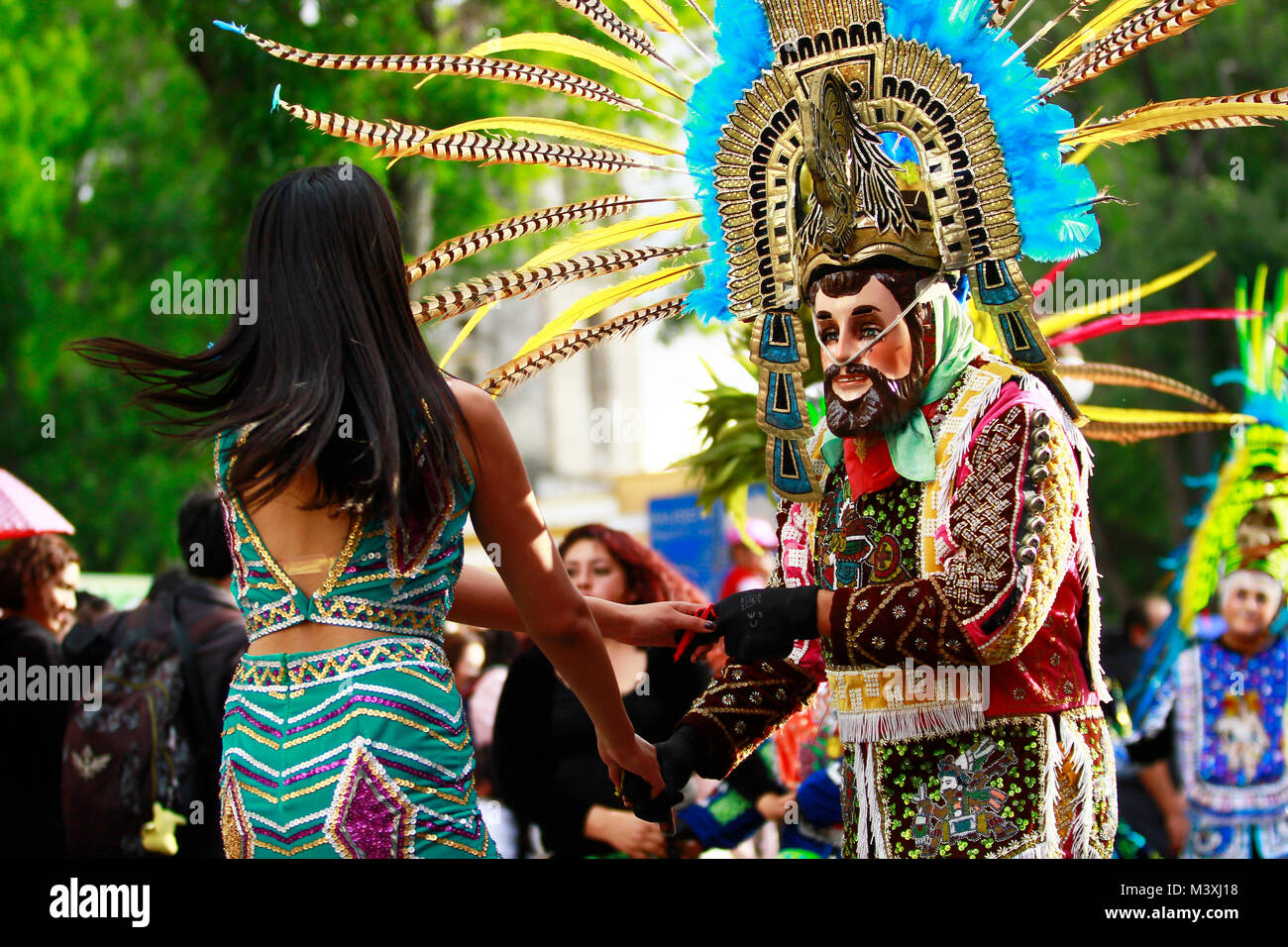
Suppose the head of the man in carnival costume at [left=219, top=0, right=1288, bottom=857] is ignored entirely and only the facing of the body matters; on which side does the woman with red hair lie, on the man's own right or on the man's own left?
on the man's own right

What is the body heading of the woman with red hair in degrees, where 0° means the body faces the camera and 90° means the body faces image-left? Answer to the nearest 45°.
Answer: approximately 0°

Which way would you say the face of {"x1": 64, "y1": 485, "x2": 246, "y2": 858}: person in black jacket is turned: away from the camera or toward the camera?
away from the camera

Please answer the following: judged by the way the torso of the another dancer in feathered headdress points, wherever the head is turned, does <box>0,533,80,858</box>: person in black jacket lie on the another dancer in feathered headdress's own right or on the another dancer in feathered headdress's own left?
on the another dancer in feathered headdress's own right

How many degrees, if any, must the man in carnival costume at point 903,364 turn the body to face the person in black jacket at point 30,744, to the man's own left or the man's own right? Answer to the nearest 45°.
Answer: approximately 90° to the man's own right

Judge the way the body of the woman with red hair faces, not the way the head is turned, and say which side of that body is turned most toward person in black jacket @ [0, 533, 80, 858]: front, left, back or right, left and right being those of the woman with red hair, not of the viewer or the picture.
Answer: right

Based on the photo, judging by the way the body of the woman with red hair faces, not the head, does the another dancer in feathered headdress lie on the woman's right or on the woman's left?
on the woman's left
